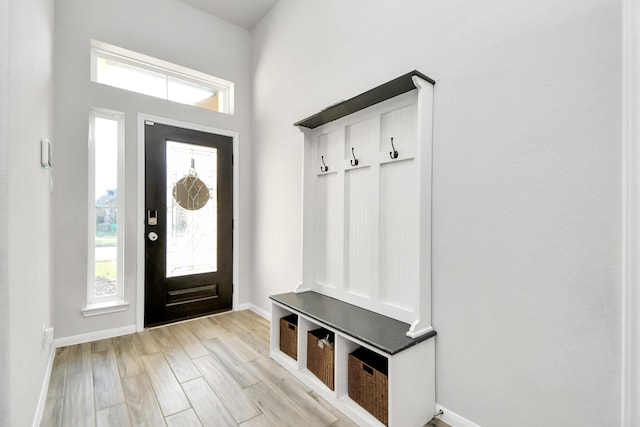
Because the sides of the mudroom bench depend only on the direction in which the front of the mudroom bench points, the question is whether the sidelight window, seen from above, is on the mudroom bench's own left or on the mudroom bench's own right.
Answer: on the mudroom bench's own right

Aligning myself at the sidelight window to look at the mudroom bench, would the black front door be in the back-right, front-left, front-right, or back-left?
front-left

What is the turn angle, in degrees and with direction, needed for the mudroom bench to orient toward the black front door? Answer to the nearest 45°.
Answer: approximately 90° to its right

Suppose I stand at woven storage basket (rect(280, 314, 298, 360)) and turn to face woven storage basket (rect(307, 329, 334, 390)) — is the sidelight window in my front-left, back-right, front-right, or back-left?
back-right

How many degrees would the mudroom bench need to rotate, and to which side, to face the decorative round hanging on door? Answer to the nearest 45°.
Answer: approximately 90° to its right

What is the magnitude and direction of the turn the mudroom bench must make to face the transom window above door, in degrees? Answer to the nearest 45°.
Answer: approximately 90° to its right
